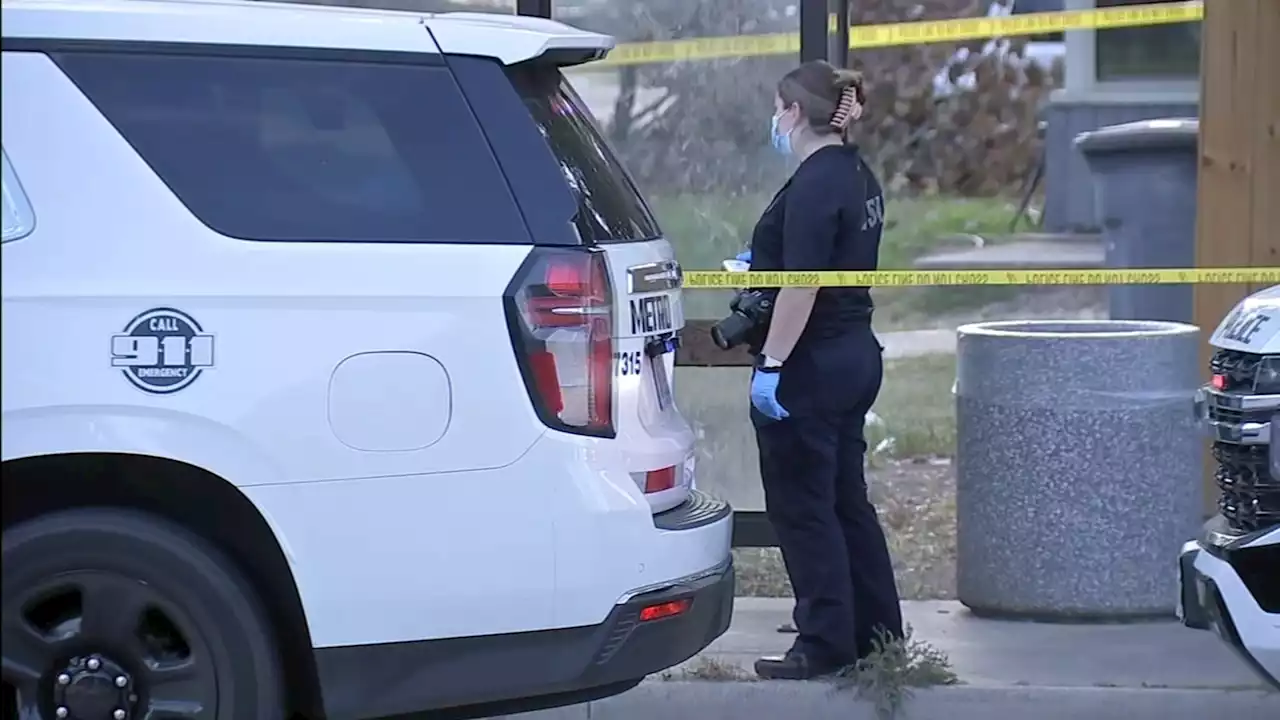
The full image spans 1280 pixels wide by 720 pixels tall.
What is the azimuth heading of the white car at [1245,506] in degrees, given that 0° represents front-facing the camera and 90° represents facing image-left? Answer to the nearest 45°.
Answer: approximately 45°

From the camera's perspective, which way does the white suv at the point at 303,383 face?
to the viewer's left

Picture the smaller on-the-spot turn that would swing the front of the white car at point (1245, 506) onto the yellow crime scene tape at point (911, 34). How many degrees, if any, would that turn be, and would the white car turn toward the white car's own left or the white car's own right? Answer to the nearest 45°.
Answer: approximately 90° to the white car's own right

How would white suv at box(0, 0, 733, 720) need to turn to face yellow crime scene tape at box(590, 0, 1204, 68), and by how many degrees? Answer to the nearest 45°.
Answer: approximately 135° to its right
